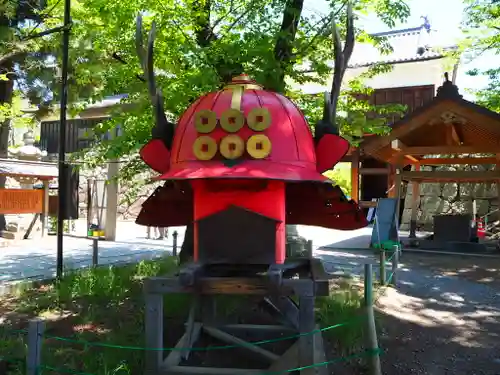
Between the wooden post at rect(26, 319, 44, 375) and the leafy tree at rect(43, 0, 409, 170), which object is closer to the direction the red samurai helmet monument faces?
the wooden post

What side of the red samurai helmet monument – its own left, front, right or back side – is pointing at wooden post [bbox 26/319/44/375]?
right

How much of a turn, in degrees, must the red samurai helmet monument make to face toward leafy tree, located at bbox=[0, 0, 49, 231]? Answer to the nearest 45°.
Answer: approximately 135° to its right

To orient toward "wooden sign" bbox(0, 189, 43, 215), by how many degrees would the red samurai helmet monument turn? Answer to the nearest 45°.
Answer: approximately 135° to its right

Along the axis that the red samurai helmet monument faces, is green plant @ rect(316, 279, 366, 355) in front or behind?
behind

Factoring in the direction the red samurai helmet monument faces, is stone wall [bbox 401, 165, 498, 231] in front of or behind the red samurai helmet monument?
behind

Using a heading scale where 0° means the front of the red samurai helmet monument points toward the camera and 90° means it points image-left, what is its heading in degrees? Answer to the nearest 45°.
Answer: approximately 0°

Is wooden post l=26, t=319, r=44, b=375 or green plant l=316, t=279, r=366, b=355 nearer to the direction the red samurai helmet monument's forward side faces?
the wooden post
